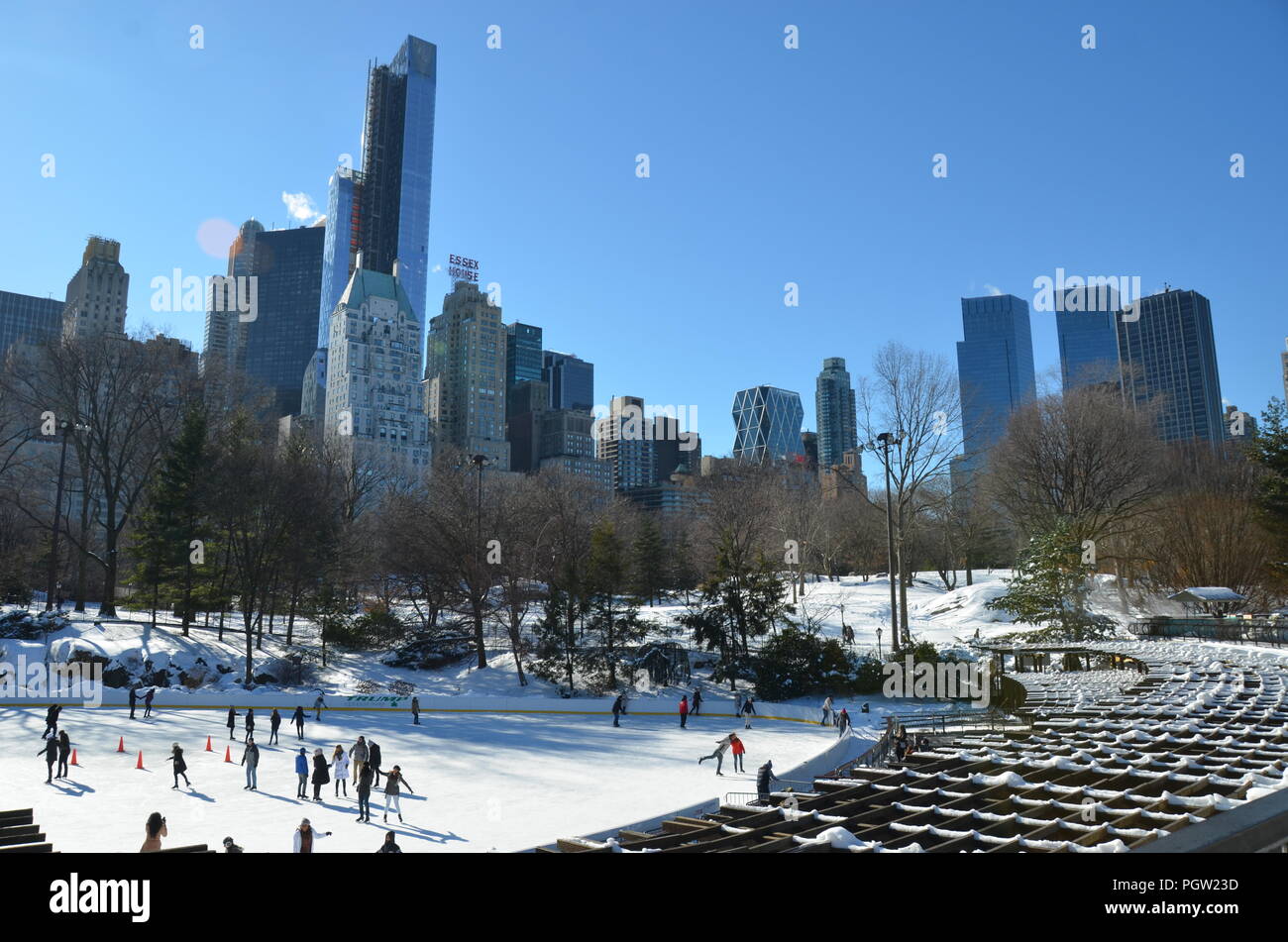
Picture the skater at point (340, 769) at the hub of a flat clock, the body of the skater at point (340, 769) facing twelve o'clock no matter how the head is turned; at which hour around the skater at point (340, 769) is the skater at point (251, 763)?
the skater at point (251, 763) is roughly at 4 o'clock from the skater at point (340, 769).

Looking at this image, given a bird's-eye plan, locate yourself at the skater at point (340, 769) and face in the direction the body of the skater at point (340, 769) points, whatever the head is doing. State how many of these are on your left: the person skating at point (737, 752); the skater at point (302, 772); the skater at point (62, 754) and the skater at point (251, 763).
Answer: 1

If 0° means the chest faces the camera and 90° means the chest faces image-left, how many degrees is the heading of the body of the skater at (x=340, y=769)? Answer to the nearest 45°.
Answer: approximately 0°

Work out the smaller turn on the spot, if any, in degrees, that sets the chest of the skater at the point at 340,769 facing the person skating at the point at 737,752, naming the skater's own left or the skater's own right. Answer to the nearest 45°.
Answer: approximately 90° to the skater's own left

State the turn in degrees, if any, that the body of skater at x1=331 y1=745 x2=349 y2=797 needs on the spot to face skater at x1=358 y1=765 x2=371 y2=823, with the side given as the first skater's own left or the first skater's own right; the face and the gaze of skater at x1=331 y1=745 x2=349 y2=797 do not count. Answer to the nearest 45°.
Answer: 0° — they already face them

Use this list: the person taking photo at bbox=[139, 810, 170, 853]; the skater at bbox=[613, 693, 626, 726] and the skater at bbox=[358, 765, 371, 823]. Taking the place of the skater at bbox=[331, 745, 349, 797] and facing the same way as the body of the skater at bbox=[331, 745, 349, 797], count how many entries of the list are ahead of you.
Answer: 2

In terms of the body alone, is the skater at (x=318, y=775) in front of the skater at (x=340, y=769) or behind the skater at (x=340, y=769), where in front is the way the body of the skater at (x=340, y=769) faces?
in front

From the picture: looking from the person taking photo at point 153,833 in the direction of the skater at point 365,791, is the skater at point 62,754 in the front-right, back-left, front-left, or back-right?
front-left

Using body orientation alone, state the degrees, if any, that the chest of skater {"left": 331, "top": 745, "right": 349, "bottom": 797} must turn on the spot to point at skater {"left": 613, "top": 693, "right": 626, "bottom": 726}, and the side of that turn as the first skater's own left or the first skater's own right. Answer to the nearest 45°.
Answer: approximately 135° to the first skater's own left

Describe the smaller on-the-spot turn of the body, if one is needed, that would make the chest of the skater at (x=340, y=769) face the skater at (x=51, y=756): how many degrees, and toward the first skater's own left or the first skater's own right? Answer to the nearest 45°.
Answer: approximately 135° to the first skater's own right
